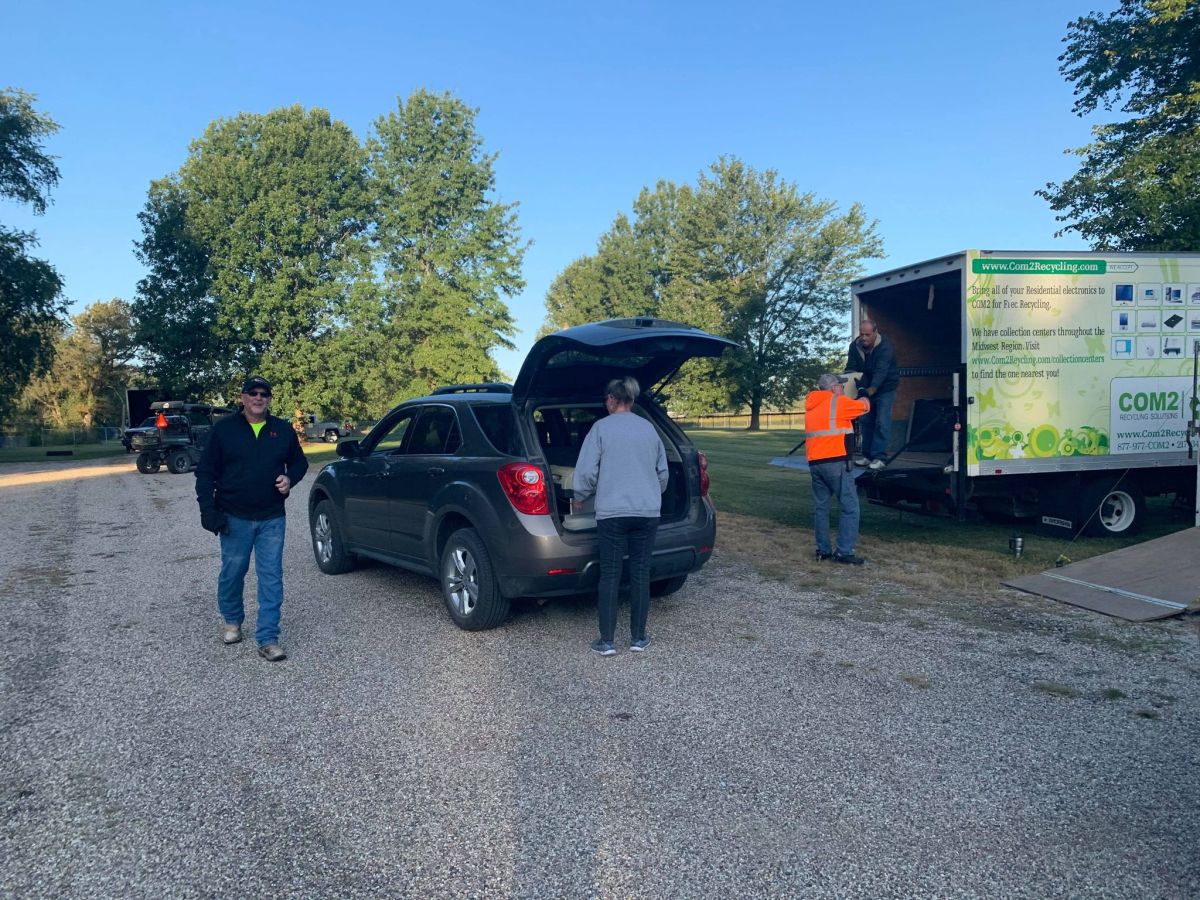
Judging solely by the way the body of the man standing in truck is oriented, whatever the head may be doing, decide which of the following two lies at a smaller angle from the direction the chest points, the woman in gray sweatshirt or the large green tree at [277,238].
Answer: the woman in gray sweatshirt

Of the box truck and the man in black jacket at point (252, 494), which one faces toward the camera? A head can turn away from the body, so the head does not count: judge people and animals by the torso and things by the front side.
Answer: the man in black jacket

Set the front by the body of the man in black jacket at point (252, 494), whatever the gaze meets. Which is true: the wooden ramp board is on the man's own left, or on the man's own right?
on the man's own left

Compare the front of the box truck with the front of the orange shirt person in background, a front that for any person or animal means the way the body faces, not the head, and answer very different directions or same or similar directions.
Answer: same or similar directions

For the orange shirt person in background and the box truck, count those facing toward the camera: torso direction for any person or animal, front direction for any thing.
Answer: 0

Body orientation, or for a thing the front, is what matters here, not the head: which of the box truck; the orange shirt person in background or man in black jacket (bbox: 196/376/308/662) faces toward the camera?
the man in black jacket

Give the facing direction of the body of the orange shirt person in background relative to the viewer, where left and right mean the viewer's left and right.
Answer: facing away from the viewer and to the right of the viewer

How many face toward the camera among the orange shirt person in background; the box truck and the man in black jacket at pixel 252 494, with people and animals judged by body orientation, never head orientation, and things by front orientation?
1

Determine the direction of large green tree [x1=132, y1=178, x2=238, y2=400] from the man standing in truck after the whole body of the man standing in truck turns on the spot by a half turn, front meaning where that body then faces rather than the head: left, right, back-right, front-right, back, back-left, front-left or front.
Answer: left

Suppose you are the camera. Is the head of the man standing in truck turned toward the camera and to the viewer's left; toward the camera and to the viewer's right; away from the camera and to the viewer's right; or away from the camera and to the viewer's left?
toward the camera and to the viewer's left

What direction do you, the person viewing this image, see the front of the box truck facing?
facing away from the viewer and to the right of the viewer

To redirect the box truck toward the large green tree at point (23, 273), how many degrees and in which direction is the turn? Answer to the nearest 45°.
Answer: approximately 135° to its left

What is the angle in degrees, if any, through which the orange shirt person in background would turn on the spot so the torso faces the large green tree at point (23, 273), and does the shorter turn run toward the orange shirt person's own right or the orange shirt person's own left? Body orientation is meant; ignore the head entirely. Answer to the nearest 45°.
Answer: approximately 90° to the orange shirt person's own left

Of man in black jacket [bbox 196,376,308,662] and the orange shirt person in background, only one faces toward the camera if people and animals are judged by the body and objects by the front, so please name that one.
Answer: the man in black jacket

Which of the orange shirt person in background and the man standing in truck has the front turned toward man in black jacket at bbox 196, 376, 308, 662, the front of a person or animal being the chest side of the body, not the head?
the man standing in truck

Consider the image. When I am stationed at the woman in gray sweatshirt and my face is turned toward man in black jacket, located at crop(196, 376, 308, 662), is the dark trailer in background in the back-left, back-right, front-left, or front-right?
front-right

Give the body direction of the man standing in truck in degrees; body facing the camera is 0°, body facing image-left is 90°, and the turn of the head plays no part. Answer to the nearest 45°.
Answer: approximately 45°

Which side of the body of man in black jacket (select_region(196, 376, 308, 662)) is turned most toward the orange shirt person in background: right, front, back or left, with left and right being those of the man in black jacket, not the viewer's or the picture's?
left

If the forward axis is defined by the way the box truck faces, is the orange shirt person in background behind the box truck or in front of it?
behind

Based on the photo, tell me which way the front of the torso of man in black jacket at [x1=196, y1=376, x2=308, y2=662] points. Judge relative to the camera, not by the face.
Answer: toward the camera

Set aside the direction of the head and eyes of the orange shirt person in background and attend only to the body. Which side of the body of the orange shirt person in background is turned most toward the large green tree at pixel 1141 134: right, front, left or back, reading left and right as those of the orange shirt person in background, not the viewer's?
front
